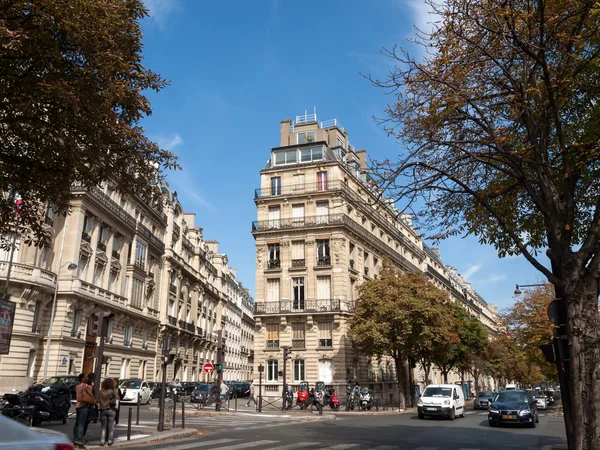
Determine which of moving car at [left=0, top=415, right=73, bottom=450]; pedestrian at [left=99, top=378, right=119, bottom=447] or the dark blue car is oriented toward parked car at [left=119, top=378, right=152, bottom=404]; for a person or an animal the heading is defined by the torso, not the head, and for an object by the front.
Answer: the pedestrian

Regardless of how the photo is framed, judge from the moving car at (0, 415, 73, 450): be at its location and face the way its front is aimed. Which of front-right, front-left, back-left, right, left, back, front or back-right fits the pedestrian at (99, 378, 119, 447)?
right

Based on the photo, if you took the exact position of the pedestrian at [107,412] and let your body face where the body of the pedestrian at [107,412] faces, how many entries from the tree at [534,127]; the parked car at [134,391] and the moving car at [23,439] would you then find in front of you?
1

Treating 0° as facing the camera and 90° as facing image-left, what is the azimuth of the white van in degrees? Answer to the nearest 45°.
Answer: approximately 45°

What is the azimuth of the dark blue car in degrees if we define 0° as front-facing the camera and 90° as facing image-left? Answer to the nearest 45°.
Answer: approximately 0°

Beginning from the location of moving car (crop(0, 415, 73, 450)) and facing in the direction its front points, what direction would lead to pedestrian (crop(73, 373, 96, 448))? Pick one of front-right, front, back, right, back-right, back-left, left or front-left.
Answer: right

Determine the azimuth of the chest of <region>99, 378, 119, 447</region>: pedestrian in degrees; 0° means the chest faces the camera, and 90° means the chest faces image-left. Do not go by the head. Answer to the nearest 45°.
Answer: approximately 180°
